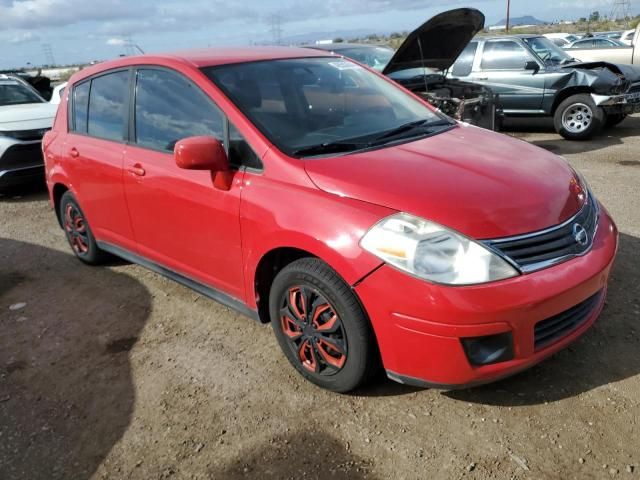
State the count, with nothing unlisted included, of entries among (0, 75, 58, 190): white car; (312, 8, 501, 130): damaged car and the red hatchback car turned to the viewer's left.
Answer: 0

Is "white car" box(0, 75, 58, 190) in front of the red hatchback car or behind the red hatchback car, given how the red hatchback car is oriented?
behind

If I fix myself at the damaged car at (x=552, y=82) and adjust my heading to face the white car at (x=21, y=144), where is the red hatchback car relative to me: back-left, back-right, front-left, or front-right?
front-left

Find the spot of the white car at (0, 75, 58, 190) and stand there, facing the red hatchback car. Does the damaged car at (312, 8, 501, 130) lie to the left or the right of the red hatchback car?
left

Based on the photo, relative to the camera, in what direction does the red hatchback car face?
facing the viewer and to the right of the viewer

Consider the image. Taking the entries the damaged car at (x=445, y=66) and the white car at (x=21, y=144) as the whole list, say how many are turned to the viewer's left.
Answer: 0

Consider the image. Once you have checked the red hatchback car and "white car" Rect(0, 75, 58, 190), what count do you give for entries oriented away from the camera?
0

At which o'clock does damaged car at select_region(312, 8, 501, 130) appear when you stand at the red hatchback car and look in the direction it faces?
The damaged car is roughly at 8 o'clock from the red hatchback car.

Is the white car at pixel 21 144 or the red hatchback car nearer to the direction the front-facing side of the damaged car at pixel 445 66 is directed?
the red hatchback car

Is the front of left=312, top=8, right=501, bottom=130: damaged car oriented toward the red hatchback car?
no

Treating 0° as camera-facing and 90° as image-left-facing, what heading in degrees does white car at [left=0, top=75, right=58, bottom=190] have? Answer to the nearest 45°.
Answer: approximately 315°

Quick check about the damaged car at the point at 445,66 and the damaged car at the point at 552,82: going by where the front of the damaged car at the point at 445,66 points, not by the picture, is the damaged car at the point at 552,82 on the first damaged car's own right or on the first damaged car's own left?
on the first damaged car's own left

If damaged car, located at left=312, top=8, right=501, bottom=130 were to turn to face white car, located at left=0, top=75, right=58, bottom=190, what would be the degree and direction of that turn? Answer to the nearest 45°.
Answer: approximately 135° to its right

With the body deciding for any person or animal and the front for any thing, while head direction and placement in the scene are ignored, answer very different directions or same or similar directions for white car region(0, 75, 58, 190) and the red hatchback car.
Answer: same or similar directions
